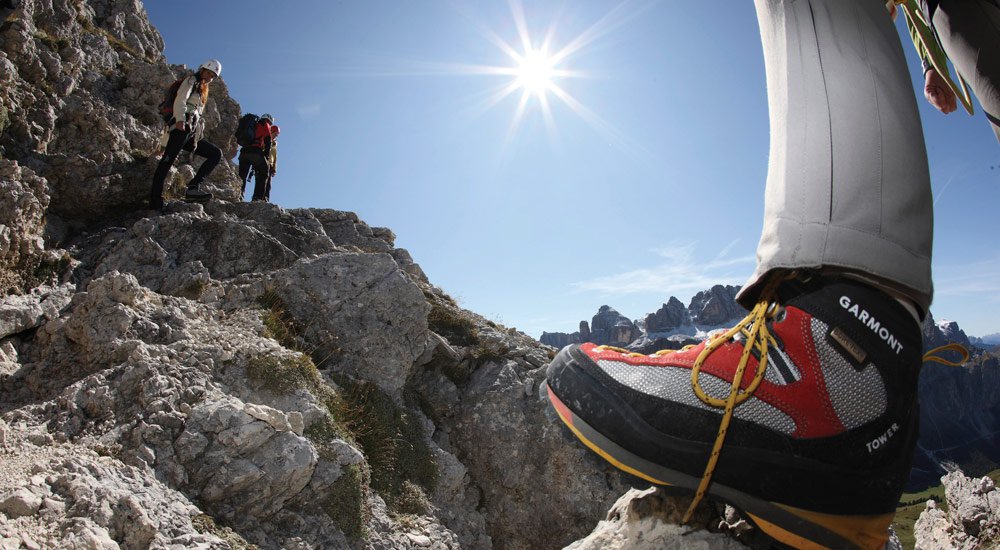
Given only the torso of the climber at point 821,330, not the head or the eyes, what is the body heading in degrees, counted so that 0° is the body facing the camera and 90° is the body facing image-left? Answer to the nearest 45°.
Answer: approximately 90°

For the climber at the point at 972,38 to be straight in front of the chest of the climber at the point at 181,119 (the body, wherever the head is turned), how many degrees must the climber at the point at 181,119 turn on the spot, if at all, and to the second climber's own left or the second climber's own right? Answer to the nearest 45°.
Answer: approximately 45° to the second climber's own right

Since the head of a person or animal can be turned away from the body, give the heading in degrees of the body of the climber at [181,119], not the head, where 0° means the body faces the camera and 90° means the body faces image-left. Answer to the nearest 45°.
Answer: approximately 315°

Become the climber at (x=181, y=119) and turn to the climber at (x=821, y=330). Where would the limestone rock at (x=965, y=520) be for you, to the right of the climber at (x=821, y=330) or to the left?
left

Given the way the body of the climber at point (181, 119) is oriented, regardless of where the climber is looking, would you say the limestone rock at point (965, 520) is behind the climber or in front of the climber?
in front

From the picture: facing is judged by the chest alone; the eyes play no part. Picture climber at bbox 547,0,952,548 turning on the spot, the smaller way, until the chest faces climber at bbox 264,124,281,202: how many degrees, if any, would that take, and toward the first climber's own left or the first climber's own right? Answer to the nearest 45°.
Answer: approximately 45° to the first climber's own right

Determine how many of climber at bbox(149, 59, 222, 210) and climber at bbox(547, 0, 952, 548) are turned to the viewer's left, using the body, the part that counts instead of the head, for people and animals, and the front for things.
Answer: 1

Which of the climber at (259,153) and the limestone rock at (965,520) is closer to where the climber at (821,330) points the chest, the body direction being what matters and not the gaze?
the climber
